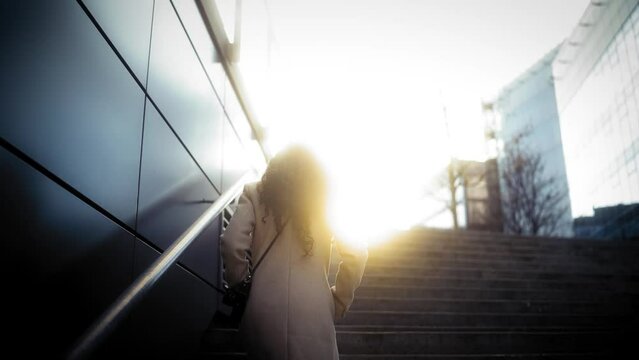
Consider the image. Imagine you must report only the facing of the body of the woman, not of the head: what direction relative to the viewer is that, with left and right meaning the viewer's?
facing away from the viewer

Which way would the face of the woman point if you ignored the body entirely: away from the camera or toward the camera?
away from the camera

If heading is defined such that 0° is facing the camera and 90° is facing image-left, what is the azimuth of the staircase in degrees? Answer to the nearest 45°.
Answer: approximately 0°

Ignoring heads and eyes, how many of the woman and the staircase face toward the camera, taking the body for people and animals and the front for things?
1

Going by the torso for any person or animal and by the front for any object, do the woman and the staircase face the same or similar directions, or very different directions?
very different directions

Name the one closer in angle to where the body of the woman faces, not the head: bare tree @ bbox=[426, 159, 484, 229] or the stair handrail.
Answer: the bare tree

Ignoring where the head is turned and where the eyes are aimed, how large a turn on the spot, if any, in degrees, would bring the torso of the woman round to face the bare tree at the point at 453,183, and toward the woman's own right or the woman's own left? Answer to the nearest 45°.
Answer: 0° — they already face it

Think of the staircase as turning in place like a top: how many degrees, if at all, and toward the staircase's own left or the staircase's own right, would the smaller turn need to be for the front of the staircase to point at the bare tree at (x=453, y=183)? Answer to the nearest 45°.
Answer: approximately 180°
